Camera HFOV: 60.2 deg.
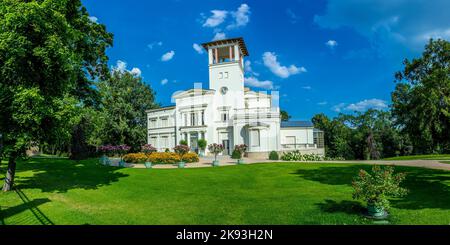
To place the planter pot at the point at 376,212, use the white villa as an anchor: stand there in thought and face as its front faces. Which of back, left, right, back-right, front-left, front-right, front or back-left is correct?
front-left

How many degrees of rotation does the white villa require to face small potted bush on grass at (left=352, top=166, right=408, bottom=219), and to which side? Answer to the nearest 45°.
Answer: approximately 45° to its left

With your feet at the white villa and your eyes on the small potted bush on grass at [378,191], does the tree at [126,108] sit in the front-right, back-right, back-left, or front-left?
back-right

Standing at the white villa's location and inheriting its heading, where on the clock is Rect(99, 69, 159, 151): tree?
The tree is roughly at 2 o'clock from the white villa.

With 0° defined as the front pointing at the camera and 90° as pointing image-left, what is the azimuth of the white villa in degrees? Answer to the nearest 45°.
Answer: approximately 45°

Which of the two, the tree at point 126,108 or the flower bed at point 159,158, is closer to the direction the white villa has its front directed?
the flower bed

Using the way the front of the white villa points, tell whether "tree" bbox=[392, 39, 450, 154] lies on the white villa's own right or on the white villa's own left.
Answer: on the white villa's own left
